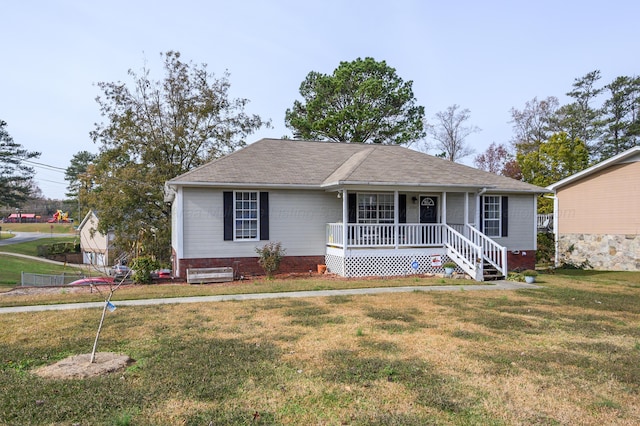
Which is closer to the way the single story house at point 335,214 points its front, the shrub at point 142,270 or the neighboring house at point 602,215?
the shrub

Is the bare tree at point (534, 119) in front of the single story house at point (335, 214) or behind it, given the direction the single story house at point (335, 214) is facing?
behind

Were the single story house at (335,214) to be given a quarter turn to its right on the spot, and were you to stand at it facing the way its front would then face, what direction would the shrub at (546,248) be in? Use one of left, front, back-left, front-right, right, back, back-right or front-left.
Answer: back-right

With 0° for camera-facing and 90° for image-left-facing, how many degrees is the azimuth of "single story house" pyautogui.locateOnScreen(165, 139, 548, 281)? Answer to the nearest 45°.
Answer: approximately 0°
